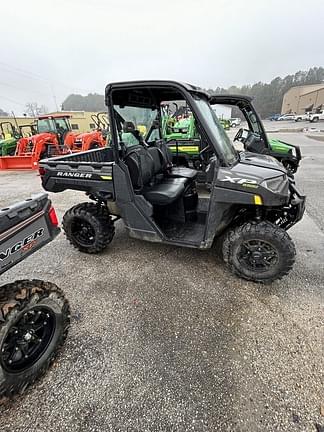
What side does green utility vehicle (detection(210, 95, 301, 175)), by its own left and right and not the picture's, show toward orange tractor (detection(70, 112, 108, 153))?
back

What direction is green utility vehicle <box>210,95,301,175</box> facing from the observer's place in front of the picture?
facing to the right of the viewer

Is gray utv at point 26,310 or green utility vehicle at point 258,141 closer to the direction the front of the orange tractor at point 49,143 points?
the gray utv

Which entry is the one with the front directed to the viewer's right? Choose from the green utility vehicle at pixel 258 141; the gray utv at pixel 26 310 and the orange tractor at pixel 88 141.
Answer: the green utility vehicle

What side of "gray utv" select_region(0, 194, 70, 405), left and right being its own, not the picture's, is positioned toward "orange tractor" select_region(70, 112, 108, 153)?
back

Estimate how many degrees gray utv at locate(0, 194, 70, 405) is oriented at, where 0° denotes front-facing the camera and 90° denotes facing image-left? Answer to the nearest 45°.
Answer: approximately 45°

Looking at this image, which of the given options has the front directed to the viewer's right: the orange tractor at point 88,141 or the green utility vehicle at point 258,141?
the green utility vehicle

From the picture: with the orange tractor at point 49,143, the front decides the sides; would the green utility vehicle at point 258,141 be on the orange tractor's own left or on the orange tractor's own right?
on the orange tractor's own left
